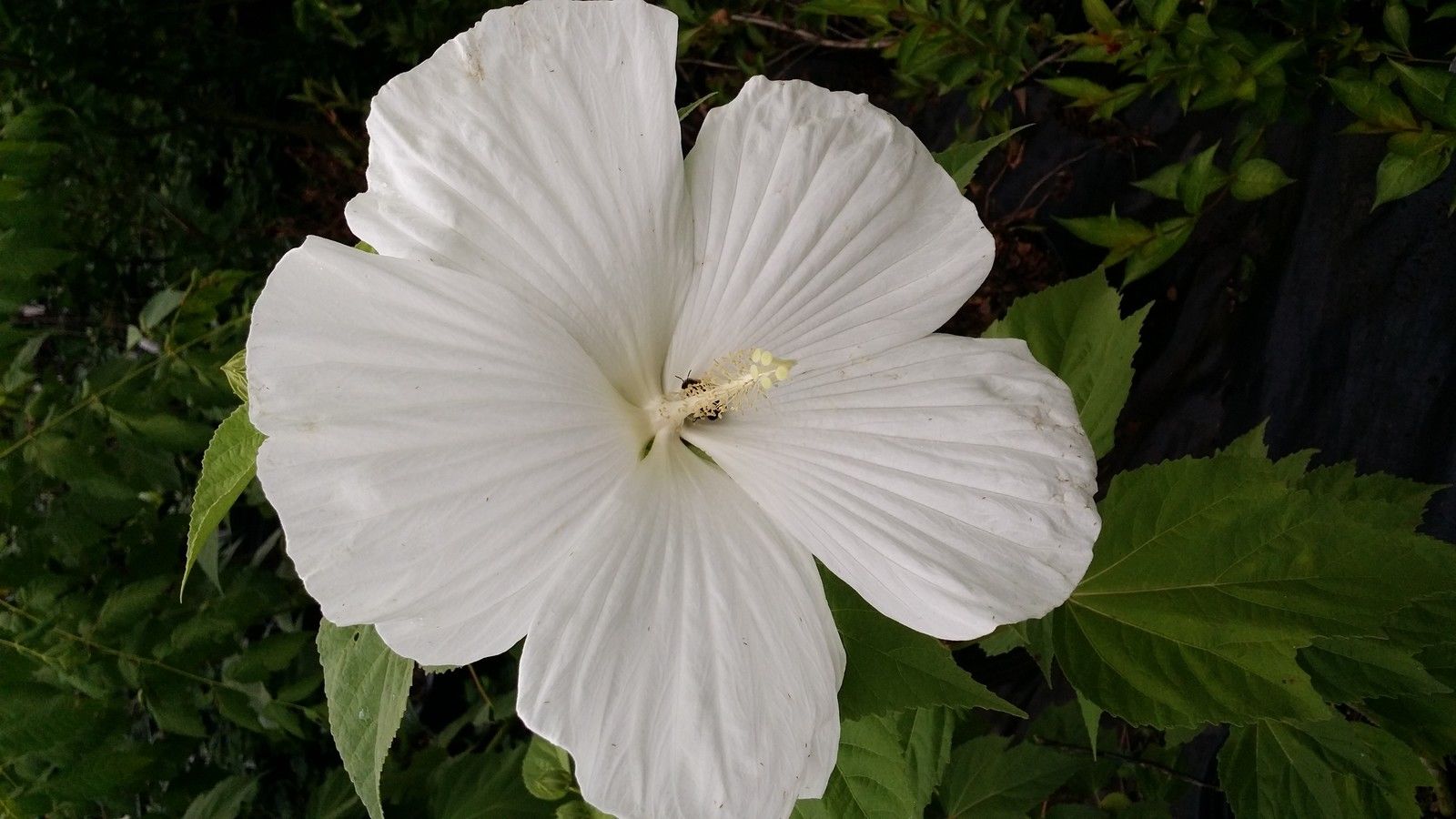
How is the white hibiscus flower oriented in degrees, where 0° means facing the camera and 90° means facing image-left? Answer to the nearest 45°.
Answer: approximately 0°

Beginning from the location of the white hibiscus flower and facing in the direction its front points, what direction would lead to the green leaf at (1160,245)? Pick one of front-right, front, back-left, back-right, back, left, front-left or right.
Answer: back-left

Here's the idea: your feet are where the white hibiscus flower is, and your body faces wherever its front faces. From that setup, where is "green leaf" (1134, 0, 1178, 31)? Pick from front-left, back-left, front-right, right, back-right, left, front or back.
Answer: back-left

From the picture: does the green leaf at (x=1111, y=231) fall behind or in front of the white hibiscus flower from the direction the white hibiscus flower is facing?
behind

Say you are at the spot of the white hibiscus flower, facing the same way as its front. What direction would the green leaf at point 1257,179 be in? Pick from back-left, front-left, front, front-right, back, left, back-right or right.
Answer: back-left

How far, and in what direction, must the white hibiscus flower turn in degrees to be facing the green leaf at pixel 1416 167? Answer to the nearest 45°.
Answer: approximately 135° to its left

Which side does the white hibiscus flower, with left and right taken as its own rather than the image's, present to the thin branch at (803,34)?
back
